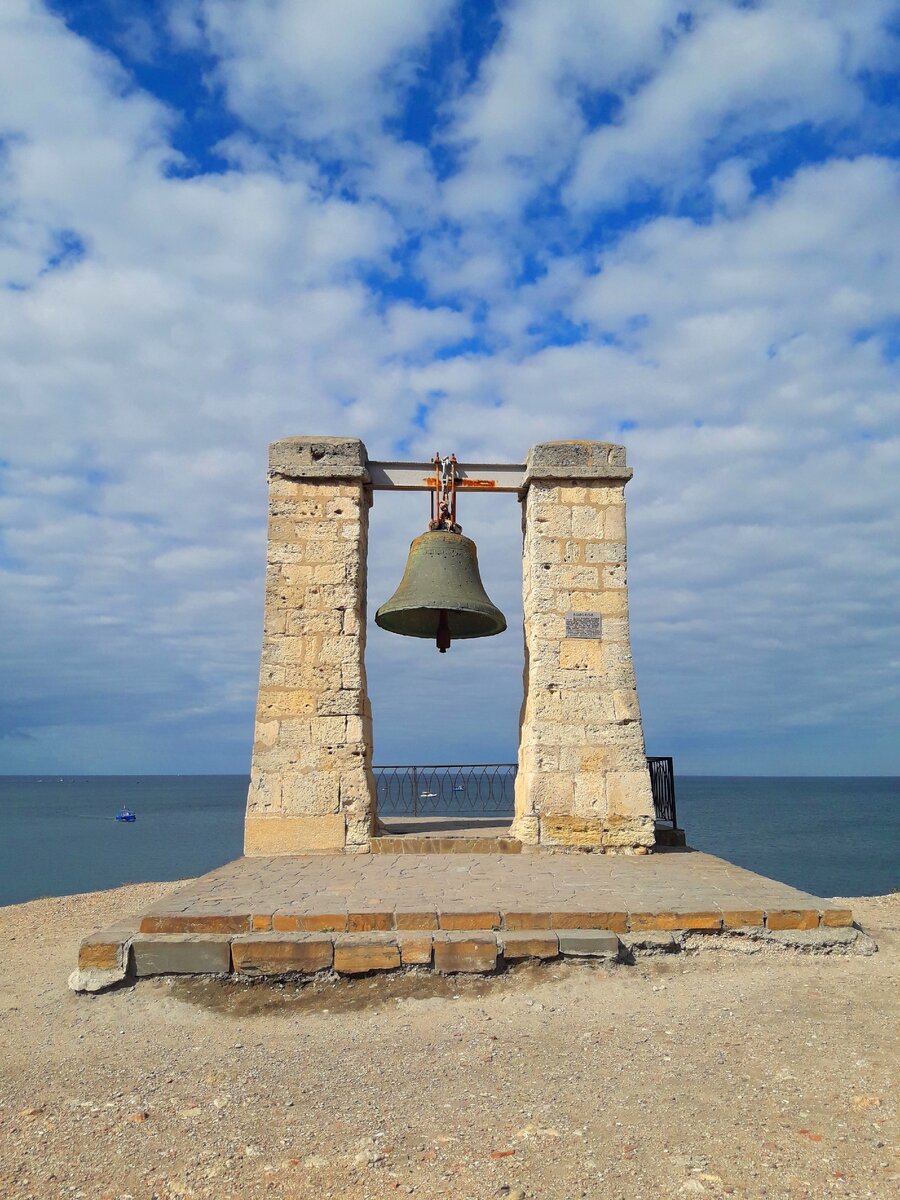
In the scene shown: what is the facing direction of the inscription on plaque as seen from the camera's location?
facing the viewer

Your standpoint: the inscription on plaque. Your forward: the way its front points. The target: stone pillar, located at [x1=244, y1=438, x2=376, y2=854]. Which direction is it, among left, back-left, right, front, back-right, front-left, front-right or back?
right

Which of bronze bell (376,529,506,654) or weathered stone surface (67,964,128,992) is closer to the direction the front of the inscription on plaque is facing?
the weathered stone surface

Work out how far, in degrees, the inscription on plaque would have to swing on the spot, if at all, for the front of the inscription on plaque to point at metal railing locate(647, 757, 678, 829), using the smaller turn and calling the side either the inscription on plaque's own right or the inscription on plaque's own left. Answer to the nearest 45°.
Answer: approximately 135° to the inscription on plaque's own left

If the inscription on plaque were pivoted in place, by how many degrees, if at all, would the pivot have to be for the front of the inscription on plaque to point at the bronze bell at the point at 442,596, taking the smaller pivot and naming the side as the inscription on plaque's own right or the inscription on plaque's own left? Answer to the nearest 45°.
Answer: approximately 90° to the inscription on plaque's own right

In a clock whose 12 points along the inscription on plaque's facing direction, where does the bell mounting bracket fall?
The bell mounting bracket is roughly at 3 o'clock from the inscription on plaque.

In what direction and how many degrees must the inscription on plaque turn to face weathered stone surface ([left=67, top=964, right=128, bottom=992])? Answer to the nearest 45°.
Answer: approximately 45° to its right

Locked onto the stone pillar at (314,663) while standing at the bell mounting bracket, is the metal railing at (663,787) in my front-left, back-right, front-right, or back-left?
back-right
